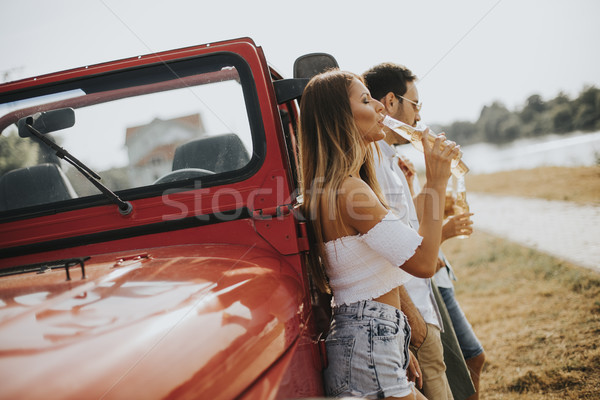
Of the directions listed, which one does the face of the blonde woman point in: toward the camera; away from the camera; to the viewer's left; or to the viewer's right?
to the viewer's right

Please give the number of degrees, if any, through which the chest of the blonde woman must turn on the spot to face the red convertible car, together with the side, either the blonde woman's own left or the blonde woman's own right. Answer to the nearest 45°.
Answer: approximately 180°

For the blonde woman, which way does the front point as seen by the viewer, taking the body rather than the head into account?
to the viewer's right
